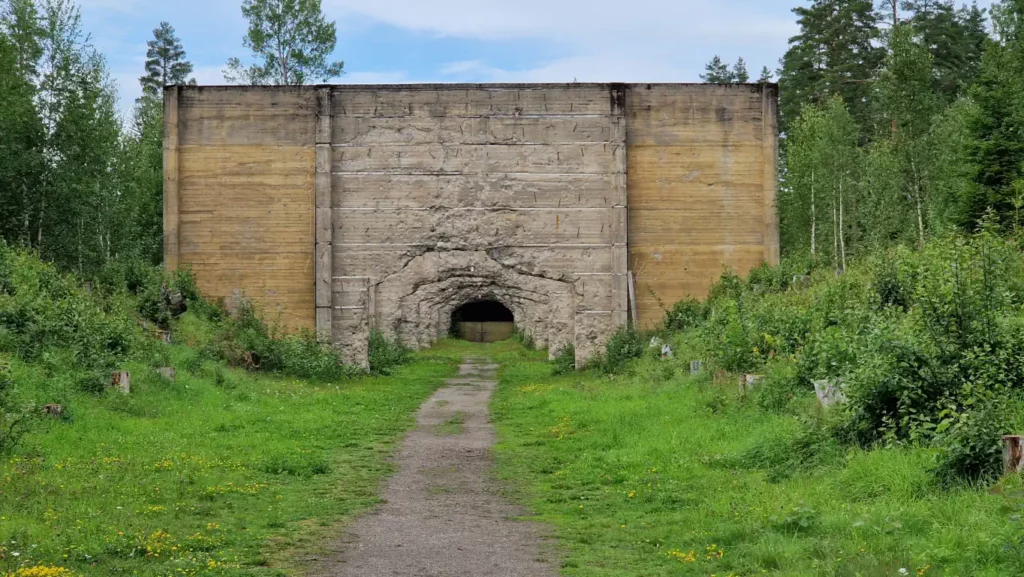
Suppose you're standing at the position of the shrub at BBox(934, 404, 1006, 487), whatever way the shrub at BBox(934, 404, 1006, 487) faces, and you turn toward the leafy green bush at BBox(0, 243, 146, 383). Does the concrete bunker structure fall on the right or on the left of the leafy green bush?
right

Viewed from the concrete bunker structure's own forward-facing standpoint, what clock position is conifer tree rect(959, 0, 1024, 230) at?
The conifer tree is roughly at 9 o'clock from the concrete bunker structure.

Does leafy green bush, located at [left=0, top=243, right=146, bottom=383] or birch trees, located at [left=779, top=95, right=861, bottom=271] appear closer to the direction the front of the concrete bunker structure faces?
the leafy green bush

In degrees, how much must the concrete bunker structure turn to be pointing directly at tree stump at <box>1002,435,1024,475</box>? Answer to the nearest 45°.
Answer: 0° — it already faces it

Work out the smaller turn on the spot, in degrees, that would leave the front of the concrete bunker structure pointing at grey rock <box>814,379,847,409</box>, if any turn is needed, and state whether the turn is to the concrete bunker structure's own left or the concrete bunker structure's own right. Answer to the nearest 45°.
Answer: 0° — it already faces it

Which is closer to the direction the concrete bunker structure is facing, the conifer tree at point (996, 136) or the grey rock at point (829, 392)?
the grey rock

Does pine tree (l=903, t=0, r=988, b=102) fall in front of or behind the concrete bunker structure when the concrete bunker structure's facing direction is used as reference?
behind

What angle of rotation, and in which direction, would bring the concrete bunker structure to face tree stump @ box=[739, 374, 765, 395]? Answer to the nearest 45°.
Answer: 0° — it already faces it

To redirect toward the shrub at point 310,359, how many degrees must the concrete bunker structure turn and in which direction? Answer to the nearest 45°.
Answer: approximately 45° to its right

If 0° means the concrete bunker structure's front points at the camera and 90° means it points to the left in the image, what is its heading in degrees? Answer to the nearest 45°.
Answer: approximately 0°

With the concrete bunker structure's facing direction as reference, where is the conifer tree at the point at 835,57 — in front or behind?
behind

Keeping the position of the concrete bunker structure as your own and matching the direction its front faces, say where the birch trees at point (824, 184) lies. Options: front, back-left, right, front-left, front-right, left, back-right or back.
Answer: back-left

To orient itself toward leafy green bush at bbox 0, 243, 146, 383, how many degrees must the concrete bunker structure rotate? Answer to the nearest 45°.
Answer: approximately 45° to its right
